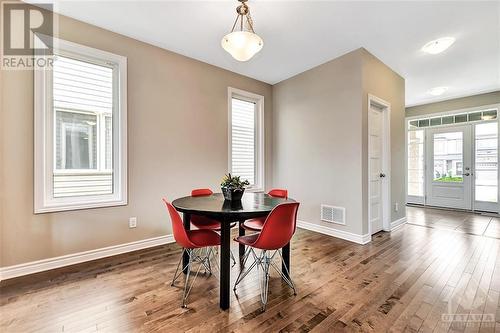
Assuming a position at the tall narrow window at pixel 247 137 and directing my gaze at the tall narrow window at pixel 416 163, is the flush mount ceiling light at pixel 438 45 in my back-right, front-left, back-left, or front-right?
front-right

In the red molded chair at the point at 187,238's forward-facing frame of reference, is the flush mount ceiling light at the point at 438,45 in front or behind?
in front

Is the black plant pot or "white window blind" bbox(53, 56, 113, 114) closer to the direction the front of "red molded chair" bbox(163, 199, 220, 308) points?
the black plant pot

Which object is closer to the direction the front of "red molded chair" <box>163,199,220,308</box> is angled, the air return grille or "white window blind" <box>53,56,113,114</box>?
the air return grille

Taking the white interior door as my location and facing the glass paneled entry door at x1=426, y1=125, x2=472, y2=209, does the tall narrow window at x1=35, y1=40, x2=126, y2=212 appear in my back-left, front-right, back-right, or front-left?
back-left

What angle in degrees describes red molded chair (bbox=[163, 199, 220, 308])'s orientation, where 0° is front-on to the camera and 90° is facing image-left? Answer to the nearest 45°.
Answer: approximately 225°

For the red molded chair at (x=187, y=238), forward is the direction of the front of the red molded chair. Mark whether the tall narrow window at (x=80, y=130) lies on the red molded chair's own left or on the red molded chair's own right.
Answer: on the red molded chair's own left

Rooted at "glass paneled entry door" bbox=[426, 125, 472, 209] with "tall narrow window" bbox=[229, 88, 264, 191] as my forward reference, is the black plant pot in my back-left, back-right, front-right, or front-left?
front-left

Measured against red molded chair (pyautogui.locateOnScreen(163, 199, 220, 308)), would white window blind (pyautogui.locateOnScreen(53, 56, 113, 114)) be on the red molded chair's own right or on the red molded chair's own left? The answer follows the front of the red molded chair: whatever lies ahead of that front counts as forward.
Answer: on the red molded chair's own left

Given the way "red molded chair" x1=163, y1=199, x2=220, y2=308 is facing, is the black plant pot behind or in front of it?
in front

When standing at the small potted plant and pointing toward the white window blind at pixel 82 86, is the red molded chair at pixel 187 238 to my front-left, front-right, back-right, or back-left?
front-left

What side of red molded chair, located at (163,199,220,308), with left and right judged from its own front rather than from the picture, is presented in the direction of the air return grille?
front
